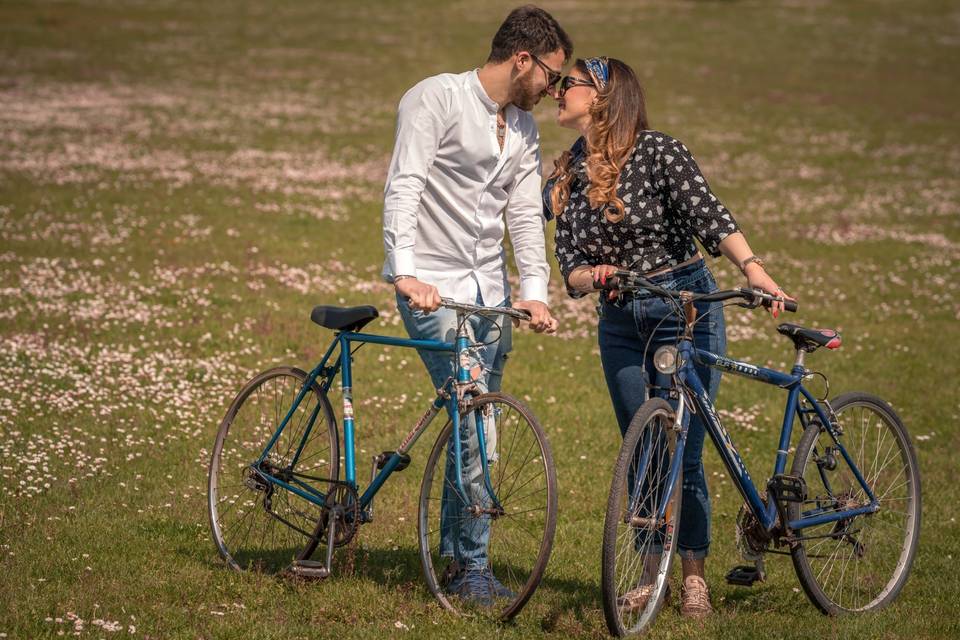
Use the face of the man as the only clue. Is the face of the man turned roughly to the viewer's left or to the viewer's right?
to the viewer's right

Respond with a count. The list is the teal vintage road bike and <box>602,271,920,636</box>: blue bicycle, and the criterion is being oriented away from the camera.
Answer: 0

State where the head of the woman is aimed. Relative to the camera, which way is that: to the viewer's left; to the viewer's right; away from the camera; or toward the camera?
to the viewer's left

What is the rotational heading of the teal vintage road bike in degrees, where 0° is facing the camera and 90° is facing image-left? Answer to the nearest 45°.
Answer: approximately 315°

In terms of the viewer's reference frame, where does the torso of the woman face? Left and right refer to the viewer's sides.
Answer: facing the viewer and to the left of the viewer

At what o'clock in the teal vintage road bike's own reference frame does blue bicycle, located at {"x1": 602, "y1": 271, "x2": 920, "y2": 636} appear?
The blue bicycle is roughly at 11 o'clock from the teal vintage road bike.

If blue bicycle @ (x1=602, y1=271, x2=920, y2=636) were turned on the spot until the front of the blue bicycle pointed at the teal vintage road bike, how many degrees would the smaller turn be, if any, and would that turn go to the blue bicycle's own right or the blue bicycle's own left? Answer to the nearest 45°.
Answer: approximately 45° to the blue bicycle's own right

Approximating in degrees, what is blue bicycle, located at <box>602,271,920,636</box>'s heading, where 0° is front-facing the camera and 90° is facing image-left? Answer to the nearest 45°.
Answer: approximately 45°

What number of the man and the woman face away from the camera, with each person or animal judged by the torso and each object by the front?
0
